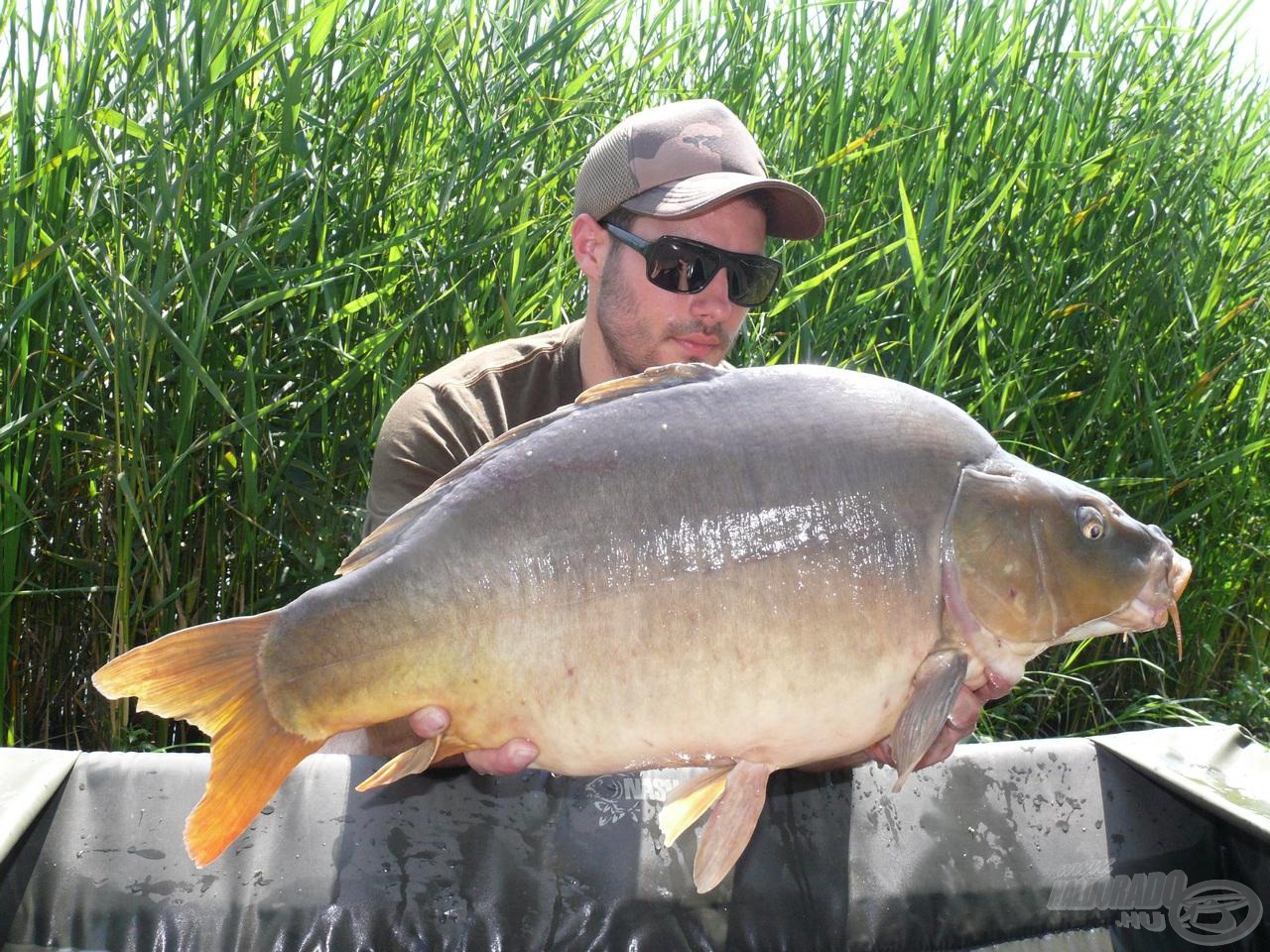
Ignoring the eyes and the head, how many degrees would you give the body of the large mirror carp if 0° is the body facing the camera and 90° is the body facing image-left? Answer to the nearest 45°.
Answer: approximately 270°

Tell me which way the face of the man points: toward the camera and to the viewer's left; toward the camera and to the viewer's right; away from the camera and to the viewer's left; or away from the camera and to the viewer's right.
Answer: toward the camera and to the viewer's right
